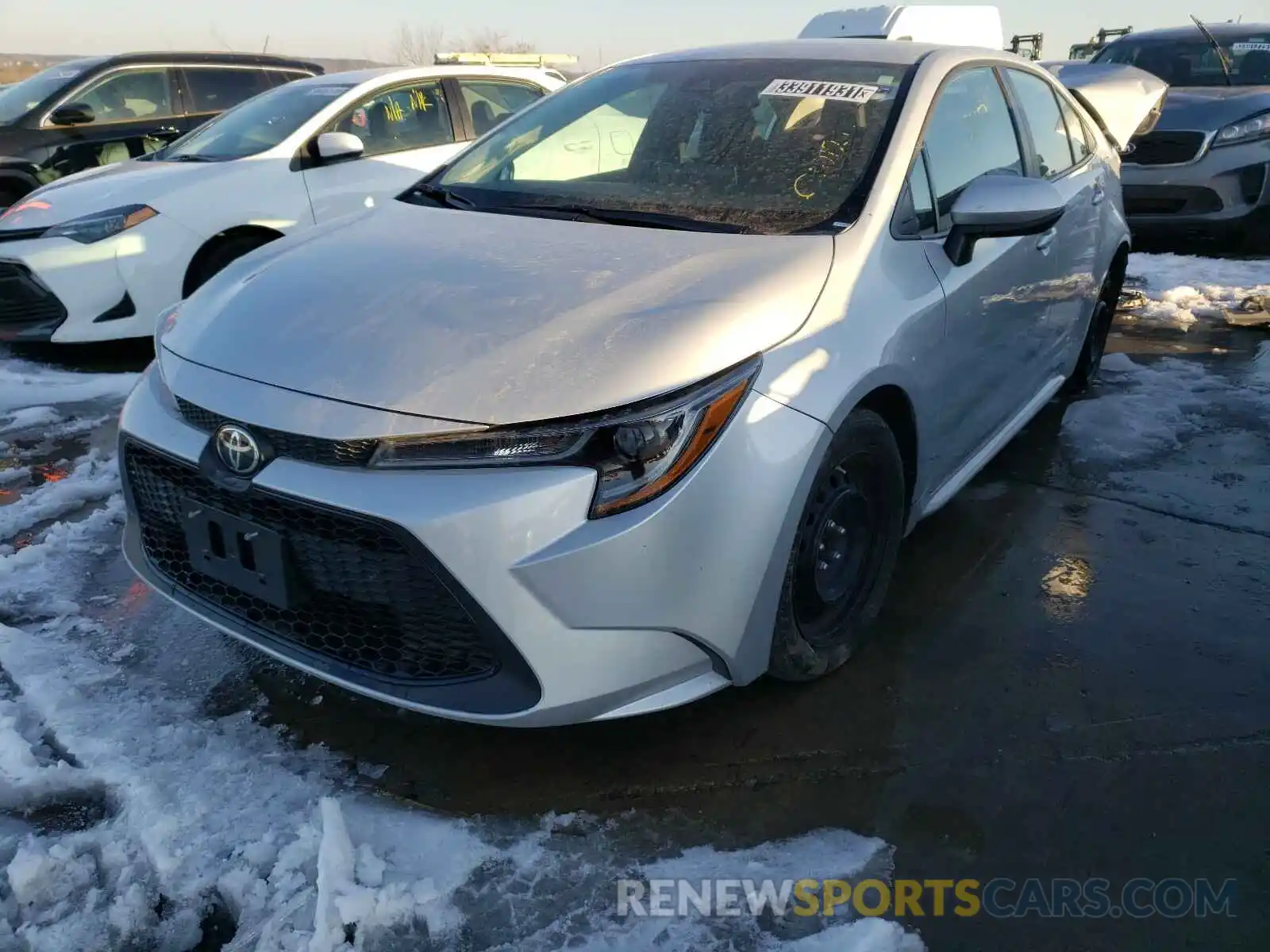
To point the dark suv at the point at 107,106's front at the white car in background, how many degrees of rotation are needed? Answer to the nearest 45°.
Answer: approximately 45° to its left

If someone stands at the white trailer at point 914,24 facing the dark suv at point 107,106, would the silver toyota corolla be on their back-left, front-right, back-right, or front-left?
front-left

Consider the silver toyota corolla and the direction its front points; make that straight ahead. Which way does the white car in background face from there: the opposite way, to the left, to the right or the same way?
the same way

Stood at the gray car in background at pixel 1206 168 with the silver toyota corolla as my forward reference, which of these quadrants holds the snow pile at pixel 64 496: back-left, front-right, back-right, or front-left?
front-right

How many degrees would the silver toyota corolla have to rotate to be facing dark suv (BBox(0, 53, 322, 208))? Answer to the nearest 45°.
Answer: approximately 90° to its right

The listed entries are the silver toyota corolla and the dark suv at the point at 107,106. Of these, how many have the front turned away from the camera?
0

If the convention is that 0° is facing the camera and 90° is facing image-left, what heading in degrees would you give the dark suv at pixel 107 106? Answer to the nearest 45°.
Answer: approximately 45°

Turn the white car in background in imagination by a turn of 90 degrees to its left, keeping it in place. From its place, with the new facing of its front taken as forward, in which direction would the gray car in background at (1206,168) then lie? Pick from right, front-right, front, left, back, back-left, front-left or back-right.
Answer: front-left

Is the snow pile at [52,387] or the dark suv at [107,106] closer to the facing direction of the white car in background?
the snow pile

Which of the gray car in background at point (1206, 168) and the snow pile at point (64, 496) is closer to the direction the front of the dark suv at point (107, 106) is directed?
the snow pile

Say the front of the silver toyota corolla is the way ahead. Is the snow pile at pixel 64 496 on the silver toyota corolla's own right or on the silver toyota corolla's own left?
on the silver toyota corolla's own right

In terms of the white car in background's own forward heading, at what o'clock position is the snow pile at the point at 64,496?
The snow pile is roughly at 11 o'clock from the white car in background.

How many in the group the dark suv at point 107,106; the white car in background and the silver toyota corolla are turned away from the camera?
0

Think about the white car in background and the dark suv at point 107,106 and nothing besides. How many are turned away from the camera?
0

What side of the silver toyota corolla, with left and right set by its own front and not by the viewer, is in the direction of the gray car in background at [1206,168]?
back

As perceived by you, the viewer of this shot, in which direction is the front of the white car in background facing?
facing the viewer and to the left of the viewer
